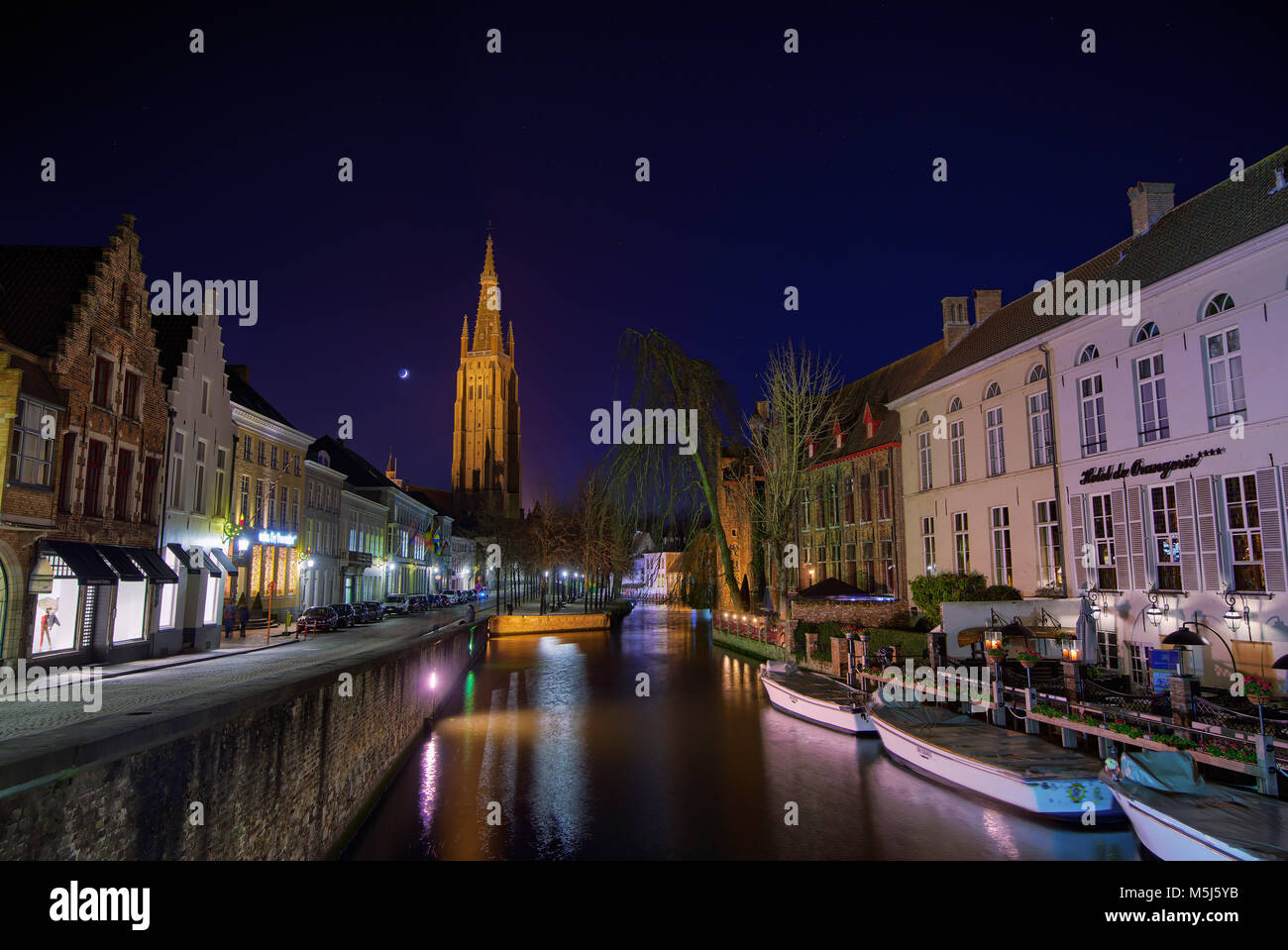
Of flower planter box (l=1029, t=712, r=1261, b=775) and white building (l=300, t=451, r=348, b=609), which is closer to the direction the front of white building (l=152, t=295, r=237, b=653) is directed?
the flower planter box

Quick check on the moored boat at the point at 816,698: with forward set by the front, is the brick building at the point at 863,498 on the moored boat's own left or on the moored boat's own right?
on the moored boat's own right

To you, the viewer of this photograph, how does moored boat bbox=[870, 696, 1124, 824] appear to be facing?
facing away from the viewer and to the left of the viewer

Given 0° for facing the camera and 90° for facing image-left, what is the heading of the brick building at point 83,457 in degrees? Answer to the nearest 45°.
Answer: approximately 315°

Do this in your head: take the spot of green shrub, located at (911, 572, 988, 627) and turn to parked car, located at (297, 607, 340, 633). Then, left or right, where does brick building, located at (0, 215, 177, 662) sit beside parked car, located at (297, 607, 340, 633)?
left

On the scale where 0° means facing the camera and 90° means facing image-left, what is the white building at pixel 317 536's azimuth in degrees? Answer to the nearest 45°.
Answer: approximately 315°

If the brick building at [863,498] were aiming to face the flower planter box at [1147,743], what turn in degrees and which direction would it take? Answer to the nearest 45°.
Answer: approximately 45° to its left

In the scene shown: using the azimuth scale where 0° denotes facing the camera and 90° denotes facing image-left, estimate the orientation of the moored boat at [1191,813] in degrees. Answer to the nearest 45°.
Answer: approximately 135°

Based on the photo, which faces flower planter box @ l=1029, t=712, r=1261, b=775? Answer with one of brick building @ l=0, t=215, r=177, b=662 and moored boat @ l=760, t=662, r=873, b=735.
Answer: the brick building

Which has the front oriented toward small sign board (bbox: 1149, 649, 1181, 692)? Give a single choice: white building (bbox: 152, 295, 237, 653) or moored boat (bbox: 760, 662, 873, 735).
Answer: the white building

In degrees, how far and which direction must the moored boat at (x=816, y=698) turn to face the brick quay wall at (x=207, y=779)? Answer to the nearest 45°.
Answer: approximately 135° to its left
